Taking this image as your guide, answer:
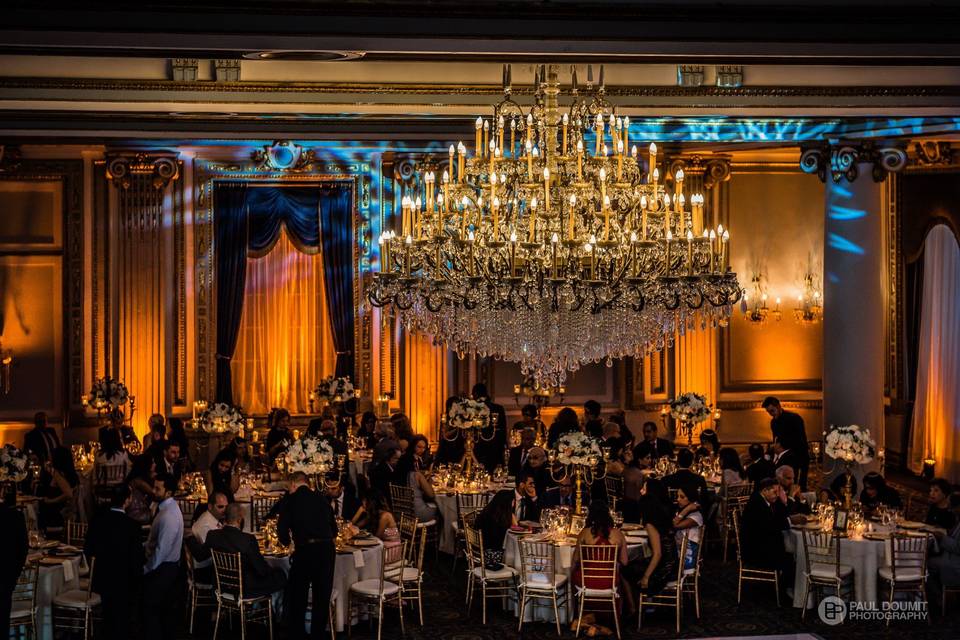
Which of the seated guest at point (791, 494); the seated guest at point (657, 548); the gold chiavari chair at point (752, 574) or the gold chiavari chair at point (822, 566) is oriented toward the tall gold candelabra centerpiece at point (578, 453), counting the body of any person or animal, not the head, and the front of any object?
the seated guest at point (657, 548)

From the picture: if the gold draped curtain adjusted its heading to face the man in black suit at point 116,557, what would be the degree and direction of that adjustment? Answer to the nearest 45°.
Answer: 0° — it already faces them

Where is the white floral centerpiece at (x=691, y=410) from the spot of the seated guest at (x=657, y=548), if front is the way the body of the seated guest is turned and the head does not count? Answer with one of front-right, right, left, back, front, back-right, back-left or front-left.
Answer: front-right

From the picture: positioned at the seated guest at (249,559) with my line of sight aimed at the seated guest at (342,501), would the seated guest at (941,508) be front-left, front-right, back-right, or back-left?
front-right

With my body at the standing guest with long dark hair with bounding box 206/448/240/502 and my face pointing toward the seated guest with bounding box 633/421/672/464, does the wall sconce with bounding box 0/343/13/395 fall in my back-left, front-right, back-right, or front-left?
back-left

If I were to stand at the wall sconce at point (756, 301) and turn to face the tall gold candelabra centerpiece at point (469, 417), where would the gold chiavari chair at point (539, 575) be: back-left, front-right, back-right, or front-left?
front-left

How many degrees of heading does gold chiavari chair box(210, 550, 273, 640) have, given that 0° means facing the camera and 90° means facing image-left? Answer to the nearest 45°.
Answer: approximately 225°

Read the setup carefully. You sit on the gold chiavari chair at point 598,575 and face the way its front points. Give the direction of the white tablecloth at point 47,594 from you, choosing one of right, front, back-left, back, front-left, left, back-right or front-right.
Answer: left

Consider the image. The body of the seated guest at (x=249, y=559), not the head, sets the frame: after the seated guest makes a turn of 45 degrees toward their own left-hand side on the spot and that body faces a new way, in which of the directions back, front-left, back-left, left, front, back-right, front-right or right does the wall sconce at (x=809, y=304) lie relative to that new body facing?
front-right

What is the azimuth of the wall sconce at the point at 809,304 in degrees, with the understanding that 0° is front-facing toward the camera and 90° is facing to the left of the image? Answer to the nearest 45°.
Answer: approximately 0°

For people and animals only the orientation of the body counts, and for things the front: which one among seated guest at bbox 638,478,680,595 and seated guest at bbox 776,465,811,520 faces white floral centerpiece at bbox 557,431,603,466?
seated guest at bbox 638,478,680,595

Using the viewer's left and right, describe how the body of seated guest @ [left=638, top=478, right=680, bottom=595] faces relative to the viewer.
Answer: facing away from the viewer and to the left of the viewer

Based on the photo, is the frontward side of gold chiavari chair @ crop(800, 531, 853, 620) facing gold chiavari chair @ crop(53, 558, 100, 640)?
no

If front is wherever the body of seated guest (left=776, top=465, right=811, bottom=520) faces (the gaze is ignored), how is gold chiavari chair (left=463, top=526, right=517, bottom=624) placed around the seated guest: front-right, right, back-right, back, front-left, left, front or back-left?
right

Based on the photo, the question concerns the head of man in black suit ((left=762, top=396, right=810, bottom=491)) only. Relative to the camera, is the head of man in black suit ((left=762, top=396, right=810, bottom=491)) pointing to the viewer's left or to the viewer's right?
to the viewer's left

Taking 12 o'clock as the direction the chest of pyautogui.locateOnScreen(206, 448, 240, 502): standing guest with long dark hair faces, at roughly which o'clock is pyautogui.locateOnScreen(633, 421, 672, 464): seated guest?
pyautogui.locateOnScreen(633, 421, 672, 464): seated guest is roughly at 9 o'clock from pyautogui.locateOnScreen(206, 448, 240, 502): standing guest with long dark hair.
